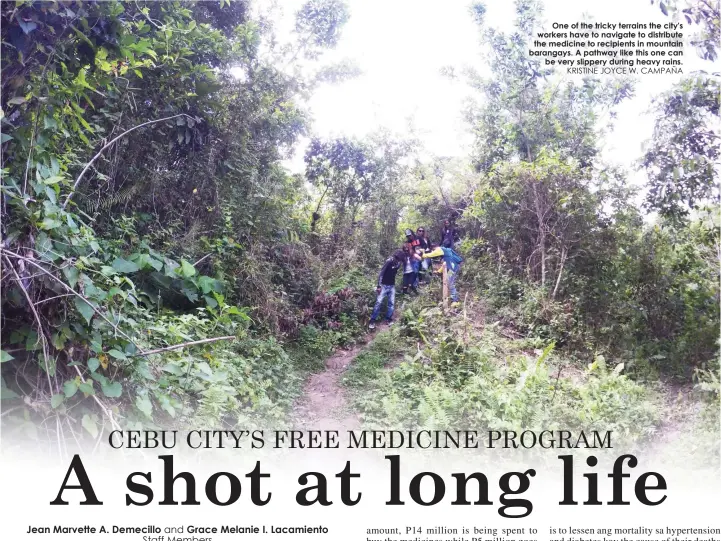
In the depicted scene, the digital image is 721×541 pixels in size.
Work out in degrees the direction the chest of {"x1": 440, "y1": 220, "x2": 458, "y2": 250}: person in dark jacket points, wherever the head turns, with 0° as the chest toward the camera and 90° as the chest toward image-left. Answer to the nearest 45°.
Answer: approximately 0°

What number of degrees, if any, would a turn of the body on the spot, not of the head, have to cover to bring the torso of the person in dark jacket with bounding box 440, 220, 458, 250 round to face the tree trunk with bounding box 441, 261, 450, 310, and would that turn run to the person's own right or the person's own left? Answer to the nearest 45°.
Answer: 0° — they already face it
